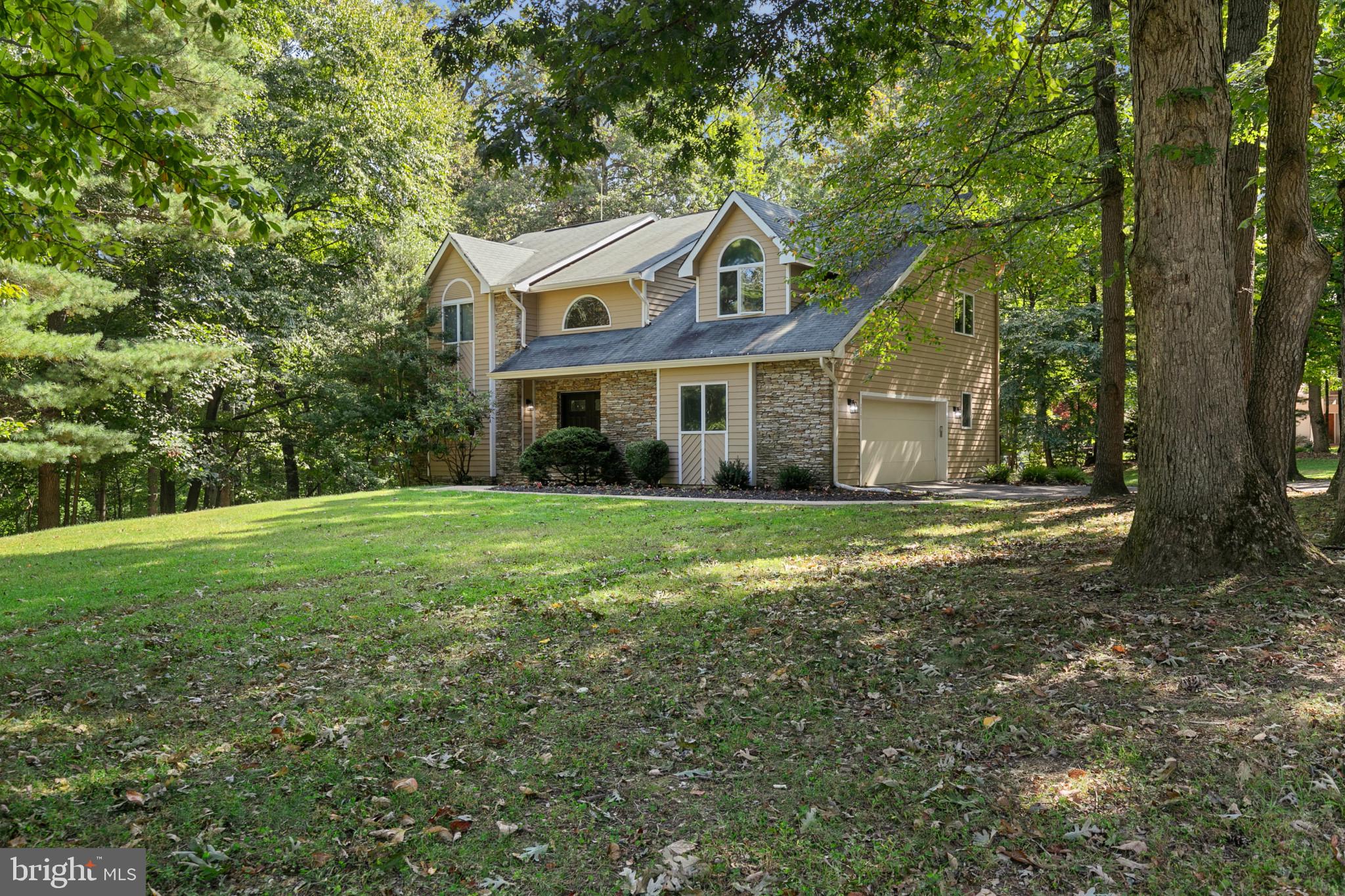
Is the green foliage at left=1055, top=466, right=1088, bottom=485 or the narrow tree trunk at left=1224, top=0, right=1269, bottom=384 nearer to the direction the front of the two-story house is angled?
the narrow tree trunk

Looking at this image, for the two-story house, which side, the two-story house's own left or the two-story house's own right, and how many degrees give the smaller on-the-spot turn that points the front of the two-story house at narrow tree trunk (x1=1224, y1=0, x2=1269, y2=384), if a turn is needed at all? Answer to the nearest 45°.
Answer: approximately 90° to the two-story house's own left

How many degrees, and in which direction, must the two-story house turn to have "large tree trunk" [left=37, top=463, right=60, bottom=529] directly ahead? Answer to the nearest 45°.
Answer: approximately 45° to its right

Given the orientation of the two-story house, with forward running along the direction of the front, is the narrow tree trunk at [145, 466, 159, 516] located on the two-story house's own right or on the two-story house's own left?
on the two-story house's own right

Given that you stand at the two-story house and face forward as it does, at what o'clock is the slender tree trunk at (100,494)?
The slender tree trunk is roughly at 2 o'clock from the two-story house.

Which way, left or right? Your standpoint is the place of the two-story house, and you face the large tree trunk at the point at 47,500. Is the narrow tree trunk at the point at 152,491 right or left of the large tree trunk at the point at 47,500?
right

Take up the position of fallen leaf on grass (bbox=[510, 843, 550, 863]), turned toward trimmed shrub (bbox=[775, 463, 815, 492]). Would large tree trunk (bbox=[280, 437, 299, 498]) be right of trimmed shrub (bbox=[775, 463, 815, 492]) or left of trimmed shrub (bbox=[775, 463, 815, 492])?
left

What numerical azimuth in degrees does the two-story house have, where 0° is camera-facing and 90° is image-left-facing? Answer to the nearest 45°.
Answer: approximately 45°

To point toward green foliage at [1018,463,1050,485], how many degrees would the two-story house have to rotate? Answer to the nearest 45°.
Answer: approximately 135° to its left

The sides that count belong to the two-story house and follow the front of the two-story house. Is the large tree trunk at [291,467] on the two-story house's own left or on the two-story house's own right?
on the two-story house's own right

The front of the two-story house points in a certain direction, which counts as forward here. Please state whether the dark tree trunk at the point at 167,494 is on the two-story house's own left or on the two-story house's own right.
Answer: on the two-story house's own right
